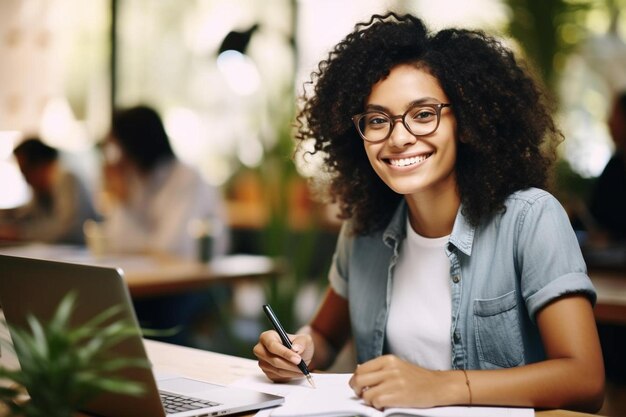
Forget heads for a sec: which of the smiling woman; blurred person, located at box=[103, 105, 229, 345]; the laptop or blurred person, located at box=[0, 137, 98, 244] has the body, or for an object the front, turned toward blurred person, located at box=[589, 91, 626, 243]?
the laptop

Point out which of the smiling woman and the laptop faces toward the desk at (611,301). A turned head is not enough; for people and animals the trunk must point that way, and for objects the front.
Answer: the laptop

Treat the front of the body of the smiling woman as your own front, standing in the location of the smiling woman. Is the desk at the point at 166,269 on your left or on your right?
on your right

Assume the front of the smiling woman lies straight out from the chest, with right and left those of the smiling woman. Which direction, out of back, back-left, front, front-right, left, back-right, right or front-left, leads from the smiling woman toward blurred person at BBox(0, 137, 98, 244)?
right

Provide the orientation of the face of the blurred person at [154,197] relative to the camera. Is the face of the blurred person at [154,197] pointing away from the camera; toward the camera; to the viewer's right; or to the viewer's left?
to the viewer's left

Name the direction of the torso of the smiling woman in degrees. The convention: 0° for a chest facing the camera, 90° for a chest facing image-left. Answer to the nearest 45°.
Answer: approximately 45°

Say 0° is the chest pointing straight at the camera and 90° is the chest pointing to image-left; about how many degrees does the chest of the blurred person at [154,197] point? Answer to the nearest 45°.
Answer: approximately 45°

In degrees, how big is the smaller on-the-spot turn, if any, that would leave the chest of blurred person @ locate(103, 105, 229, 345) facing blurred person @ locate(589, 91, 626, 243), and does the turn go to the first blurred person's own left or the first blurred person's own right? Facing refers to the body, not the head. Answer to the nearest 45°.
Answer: approximately 135° to the first blurred person's own left
